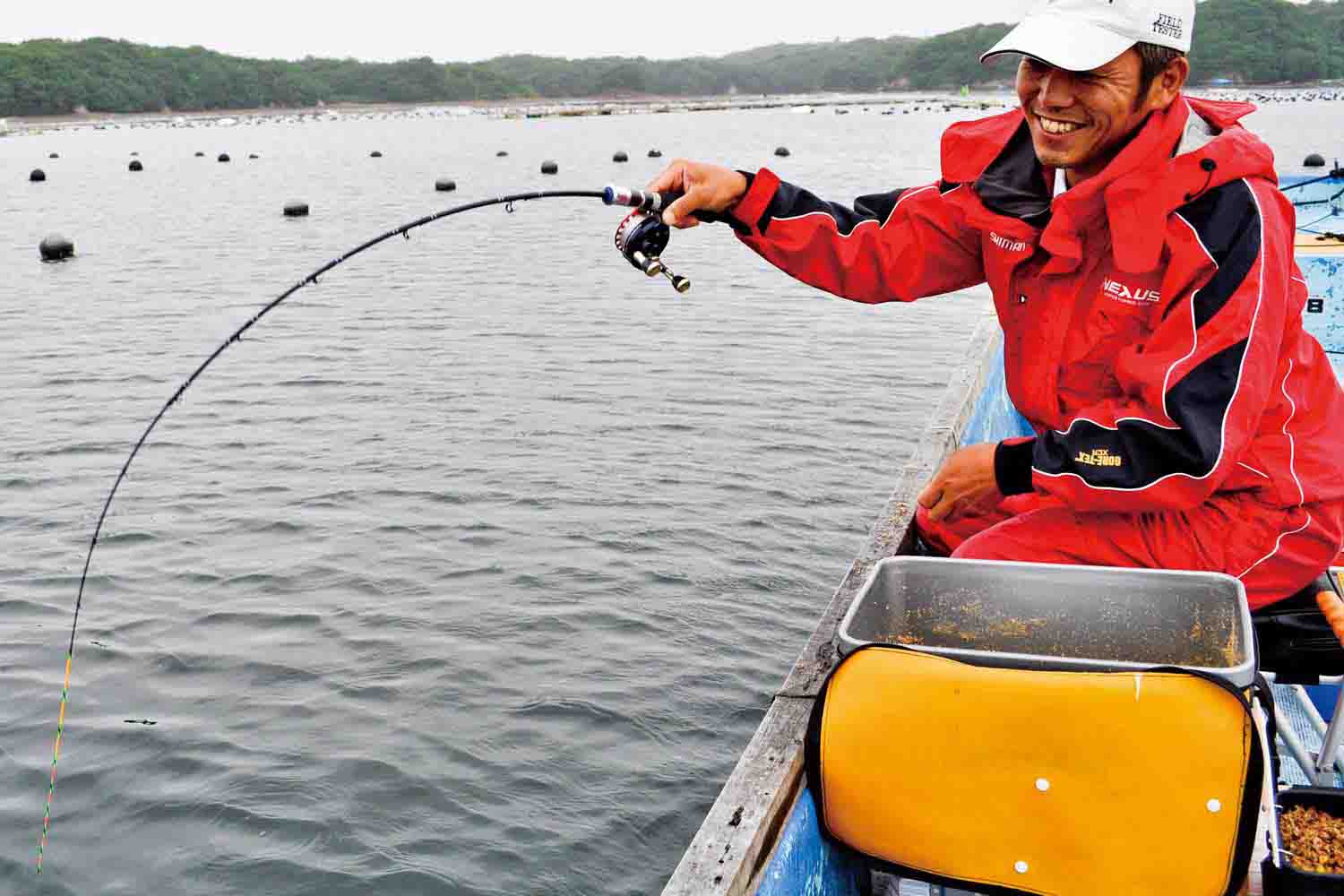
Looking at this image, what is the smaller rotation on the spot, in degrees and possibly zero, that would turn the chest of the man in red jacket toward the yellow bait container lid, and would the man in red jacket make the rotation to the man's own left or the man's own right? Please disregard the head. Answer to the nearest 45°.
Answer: approximately 45° to the man's own left

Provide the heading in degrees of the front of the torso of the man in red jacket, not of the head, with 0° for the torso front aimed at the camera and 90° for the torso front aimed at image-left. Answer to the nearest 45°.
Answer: approximately 45°

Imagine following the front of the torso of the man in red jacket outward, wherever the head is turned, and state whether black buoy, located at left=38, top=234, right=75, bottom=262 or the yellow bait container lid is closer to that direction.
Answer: the yellow bait container lid

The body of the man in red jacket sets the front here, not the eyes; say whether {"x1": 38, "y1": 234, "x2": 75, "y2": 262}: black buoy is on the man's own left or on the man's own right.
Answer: on the man's own right
